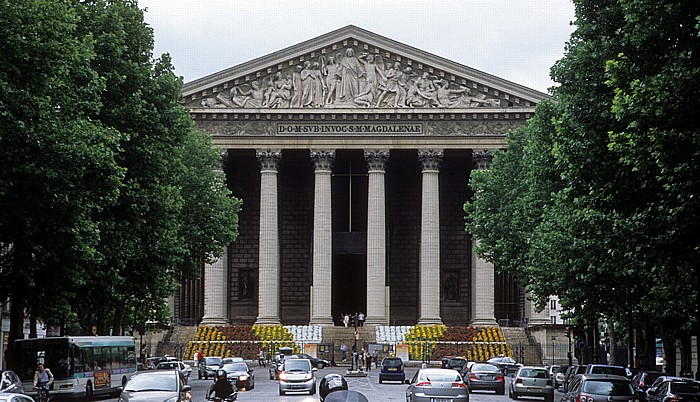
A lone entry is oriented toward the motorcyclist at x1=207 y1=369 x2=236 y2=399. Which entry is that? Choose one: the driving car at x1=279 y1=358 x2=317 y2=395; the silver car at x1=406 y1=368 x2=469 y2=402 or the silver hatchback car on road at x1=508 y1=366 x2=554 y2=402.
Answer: the driving car at x1=279 y1=358 x2=317 y2=395

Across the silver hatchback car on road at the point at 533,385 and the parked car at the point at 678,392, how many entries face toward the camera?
0

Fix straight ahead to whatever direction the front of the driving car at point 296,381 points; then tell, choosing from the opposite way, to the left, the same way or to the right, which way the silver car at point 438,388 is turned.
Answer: the opposite way

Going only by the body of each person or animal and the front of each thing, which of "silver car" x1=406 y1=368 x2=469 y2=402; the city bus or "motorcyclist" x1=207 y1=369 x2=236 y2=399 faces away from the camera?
the silver car

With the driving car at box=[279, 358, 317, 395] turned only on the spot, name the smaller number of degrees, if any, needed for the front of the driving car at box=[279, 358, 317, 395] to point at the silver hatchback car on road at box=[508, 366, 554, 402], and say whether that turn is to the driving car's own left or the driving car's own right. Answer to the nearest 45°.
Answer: approximately 90° to the driving car's own left

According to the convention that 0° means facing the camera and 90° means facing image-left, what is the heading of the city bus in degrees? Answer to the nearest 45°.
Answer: approximately 45°

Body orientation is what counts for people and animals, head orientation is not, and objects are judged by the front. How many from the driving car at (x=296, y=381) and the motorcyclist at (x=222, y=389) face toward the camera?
2

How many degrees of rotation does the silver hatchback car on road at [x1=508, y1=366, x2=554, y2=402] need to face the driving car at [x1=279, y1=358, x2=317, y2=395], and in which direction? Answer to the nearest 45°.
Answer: approximately 90° to its left

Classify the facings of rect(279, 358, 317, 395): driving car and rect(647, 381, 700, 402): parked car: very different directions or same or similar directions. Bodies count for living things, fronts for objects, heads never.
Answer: very different directions

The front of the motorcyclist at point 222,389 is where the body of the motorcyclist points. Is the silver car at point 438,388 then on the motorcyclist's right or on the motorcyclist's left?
on the motorcyclist's left

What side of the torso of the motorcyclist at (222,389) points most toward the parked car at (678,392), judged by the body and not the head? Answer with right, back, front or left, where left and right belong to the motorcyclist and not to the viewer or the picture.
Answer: left

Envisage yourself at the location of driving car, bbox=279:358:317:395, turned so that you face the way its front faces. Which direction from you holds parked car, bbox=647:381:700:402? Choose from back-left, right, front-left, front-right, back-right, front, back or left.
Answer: front-left

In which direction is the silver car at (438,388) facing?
away from the camera

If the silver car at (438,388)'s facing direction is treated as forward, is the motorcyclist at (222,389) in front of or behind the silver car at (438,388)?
behind
